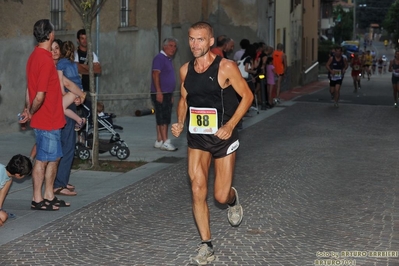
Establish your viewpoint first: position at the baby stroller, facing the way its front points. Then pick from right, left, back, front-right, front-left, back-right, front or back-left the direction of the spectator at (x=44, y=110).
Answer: right

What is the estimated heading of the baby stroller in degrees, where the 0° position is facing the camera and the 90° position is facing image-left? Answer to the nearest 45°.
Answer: approximately 270°

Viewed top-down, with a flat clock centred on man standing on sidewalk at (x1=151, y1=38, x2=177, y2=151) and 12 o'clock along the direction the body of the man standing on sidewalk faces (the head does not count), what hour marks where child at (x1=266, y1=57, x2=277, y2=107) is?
The child is roughly at 8 o'clock from the man standing on sidewalk.

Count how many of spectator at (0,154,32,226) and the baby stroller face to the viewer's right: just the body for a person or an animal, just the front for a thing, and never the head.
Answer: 2

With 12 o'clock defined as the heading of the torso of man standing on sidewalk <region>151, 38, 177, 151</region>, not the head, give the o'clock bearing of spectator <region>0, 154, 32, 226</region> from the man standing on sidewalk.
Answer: The spectator is roughly at 2 o'clock from the man standing on sidewalk.

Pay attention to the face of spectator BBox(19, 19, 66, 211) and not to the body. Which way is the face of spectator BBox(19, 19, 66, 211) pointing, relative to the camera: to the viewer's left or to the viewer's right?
to the viewer's right

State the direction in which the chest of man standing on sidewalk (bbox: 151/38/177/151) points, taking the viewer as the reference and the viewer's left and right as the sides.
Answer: facing the viewer and to the right of the viewer

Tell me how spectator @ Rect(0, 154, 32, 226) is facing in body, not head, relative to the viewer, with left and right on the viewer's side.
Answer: facing to the right of the viewer

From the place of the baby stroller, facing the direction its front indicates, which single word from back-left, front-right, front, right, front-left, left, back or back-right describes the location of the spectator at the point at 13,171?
right
